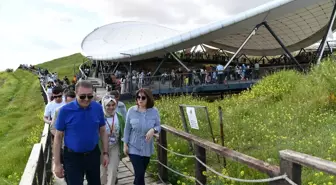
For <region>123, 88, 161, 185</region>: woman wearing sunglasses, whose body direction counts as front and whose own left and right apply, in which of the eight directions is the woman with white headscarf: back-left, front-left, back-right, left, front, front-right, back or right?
back-right

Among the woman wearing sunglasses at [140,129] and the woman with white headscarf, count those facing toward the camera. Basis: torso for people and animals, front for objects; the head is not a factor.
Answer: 2

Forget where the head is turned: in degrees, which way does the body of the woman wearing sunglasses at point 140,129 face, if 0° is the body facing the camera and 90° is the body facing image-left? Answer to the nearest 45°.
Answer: approximately 0°

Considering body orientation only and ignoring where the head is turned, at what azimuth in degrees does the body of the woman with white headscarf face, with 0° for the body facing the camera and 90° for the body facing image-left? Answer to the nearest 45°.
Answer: approximately 0°
